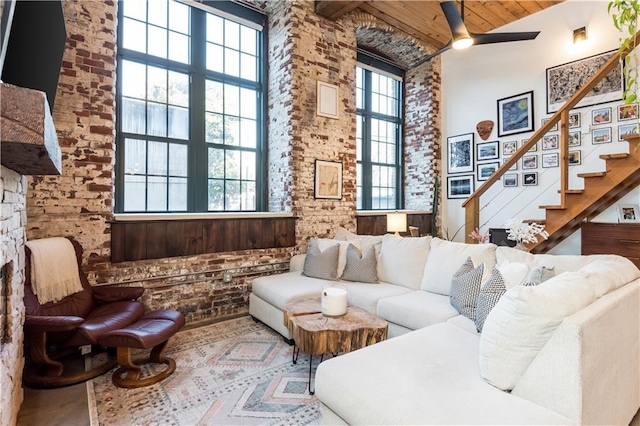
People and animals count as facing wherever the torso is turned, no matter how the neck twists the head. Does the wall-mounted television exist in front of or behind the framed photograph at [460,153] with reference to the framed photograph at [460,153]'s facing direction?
in front

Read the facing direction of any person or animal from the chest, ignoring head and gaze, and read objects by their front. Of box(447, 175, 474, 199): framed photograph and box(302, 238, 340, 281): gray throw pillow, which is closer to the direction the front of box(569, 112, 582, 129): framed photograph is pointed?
the gray throw pillow

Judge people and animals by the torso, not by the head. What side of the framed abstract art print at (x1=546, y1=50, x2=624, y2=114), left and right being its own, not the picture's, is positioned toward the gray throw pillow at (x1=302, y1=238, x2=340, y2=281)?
front

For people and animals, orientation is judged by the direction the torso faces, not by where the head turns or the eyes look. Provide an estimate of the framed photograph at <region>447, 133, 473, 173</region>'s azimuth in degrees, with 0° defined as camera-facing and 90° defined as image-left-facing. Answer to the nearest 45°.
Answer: approximately 45°

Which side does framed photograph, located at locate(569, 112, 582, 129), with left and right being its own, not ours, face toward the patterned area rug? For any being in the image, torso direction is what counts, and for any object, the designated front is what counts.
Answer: front

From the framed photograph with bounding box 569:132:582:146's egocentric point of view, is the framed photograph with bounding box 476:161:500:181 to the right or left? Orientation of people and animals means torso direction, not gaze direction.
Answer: on its right

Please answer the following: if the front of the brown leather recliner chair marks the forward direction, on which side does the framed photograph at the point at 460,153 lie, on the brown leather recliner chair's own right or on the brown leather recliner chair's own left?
on the brown leather recliner chair's own left

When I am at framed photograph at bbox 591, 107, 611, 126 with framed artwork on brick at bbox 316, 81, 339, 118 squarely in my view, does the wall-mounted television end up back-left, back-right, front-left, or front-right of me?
front-left

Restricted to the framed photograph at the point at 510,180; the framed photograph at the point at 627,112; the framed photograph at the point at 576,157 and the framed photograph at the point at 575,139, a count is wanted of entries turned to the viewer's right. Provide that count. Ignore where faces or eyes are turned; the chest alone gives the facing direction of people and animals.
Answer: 0

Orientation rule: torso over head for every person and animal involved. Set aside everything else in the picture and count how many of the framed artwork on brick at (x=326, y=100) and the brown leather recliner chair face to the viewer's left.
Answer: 0

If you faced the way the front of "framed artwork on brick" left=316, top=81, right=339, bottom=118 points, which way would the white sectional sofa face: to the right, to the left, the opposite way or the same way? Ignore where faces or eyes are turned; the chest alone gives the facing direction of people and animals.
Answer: to the right

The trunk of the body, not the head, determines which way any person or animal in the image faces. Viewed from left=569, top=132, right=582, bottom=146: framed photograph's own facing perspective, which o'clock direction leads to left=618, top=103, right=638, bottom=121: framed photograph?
left=618, top=103, right=638, bottom=121: framed photograph is roughly at 8 o'clock from left=569, top=132, right=582, bottom=146: framed photograph.

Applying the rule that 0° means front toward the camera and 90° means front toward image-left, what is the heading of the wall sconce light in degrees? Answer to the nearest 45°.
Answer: approximately 45°

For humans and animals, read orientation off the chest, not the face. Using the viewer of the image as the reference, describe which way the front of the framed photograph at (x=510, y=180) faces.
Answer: facing the viewer and to the left of the viewer

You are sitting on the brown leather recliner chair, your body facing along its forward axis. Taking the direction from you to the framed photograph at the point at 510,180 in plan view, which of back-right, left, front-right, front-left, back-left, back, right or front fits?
front-left

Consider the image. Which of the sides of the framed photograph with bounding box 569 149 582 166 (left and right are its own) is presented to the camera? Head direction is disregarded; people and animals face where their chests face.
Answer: front
